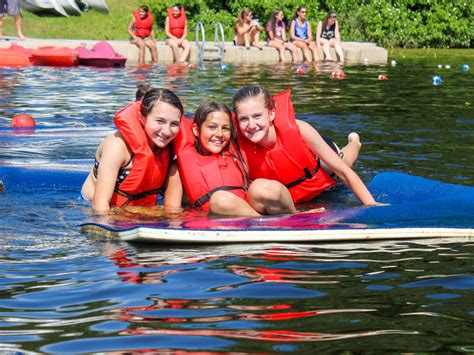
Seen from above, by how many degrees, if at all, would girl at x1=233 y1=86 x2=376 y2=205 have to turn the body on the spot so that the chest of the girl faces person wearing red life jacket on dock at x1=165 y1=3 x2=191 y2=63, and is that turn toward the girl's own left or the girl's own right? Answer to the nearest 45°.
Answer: approximately 135° to the girl's own right

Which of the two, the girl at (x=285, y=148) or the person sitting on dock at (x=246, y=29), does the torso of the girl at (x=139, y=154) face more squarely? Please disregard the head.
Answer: the girl

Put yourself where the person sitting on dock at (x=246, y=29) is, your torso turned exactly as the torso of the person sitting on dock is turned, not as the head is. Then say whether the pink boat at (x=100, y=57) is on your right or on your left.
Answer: on your right

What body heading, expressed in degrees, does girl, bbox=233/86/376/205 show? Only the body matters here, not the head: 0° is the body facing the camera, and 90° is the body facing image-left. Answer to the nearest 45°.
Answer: approximately 45°

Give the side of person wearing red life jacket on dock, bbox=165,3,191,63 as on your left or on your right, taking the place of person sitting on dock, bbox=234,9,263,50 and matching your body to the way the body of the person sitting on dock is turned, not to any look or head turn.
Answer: on your right

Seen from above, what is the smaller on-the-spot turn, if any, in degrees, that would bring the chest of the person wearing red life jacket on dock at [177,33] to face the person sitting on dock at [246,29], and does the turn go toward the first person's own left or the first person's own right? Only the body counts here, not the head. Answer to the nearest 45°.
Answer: approximately 90° to the first person's own left

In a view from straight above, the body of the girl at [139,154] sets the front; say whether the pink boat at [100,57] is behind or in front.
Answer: behind

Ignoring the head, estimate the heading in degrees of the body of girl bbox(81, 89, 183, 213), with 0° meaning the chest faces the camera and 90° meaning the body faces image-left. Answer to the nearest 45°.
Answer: approximately 315°
